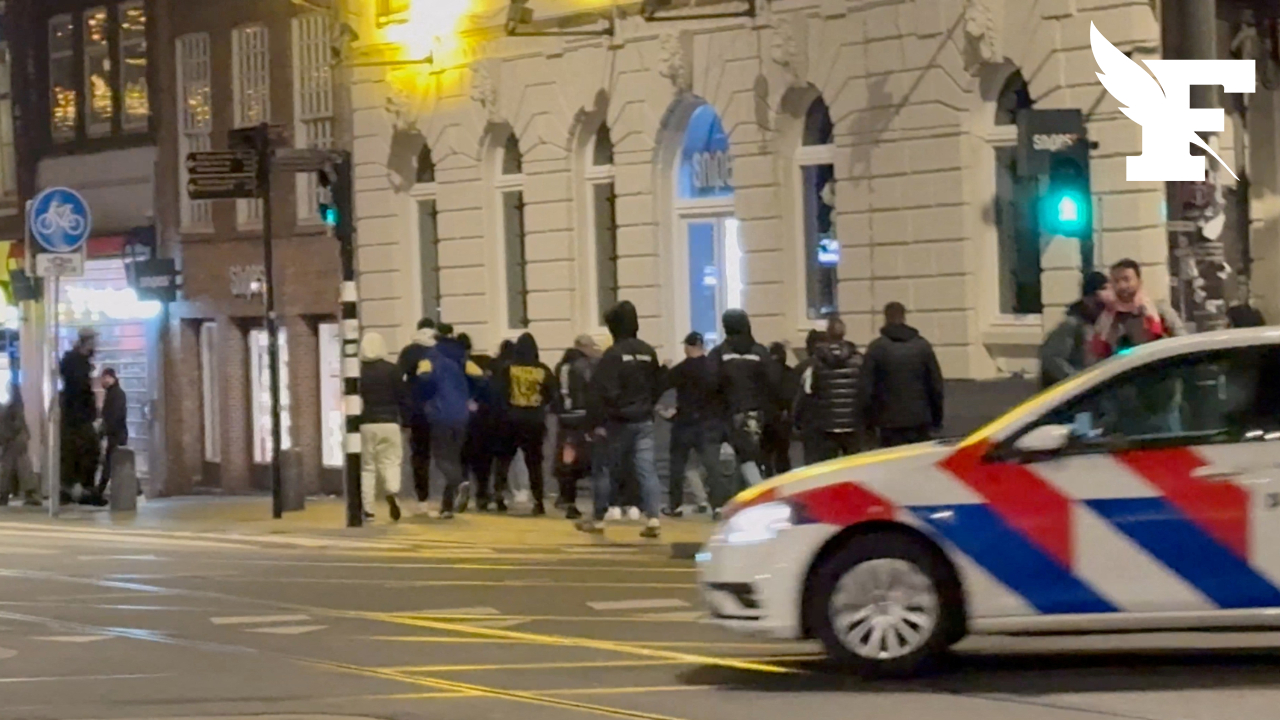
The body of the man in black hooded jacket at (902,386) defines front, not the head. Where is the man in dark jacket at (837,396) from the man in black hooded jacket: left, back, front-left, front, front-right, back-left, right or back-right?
front-left

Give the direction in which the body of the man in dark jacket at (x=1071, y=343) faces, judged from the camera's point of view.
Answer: to the viewer's right

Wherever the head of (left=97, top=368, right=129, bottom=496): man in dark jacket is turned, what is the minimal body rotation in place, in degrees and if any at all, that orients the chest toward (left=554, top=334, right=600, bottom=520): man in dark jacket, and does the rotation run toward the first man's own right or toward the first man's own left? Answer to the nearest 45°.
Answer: approximately 135° to the first man's own left

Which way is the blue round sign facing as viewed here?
toward the camera

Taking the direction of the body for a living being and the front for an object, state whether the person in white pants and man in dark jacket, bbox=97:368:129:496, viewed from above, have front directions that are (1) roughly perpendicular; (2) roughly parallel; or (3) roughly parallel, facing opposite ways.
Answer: roughly perpendicular

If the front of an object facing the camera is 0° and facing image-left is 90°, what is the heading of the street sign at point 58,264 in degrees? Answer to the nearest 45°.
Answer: approximately 0°

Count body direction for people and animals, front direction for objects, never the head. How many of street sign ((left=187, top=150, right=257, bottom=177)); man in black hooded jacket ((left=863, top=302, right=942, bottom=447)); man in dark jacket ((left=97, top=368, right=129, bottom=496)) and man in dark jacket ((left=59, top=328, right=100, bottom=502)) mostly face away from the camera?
1

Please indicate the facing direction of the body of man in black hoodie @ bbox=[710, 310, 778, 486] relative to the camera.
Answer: away from the camera

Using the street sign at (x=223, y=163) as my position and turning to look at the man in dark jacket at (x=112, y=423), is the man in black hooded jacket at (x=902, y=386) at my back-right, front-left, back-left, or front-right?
back-right

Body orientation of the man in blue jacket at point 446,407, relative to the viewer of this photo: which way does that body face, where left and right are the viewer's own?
facing away from the viewer

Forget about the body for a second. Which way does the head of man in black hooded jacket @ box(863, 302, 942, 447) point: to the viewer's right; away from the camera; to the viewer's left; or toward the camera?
away from the camera

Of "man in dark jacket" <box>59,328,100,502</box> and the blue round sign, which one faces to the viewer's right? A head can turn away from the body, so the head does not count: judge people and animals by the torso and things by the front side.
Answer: the man in dark jacket

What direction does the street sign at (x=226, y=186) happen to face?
toward the camera
